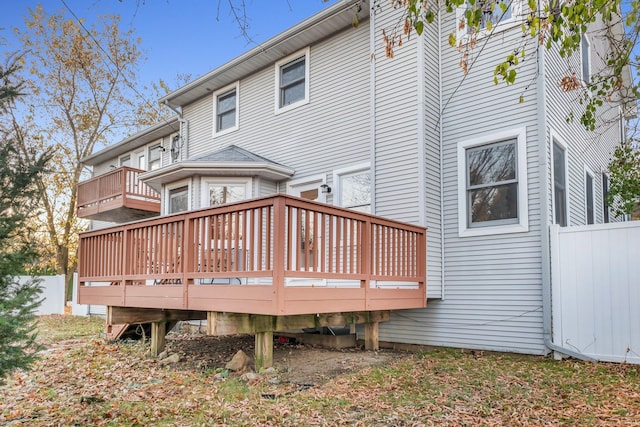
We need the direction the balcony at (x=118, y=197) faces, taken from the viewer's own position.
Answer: facing the viewer and to the left of the viewer

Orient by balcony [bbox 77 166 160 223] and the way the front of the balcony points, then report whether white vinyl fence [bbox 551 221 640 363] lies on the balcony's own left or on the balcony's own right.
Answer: on the balcony's own left

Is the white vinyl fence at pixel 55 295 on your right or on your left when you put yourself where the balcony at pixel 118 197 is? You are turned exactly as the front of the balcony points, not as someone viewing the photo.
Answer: on your right

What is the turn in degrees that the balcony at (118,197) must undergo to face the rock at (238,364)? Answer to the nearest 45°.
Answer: approximately 45° to its left

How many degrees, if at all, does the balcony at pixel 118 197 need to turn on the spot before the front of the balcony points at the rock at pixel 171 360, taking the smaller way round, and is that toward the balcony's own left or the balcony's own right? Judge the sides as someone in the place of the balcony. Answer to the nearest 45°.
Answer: approximately 45° to the balcony's own left

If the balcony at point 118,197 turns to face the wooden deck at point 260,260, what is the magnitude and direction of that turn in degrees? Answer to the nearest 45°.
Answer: approximately 45° to its left

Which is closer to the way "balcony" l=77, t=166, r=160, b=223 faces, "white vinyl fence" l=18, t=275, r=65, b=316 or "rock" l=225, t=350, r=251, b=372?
the rock

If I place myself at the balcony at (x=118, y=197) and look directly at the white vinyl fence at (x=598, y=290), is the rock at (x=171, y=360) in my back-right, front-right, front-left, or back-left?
front-right

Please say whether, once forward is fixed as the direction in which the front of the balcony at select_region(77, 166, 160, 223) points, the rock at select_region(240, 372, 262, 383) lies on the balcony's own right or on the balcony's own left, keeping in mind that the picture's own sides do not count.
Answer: on the balcony's own left
